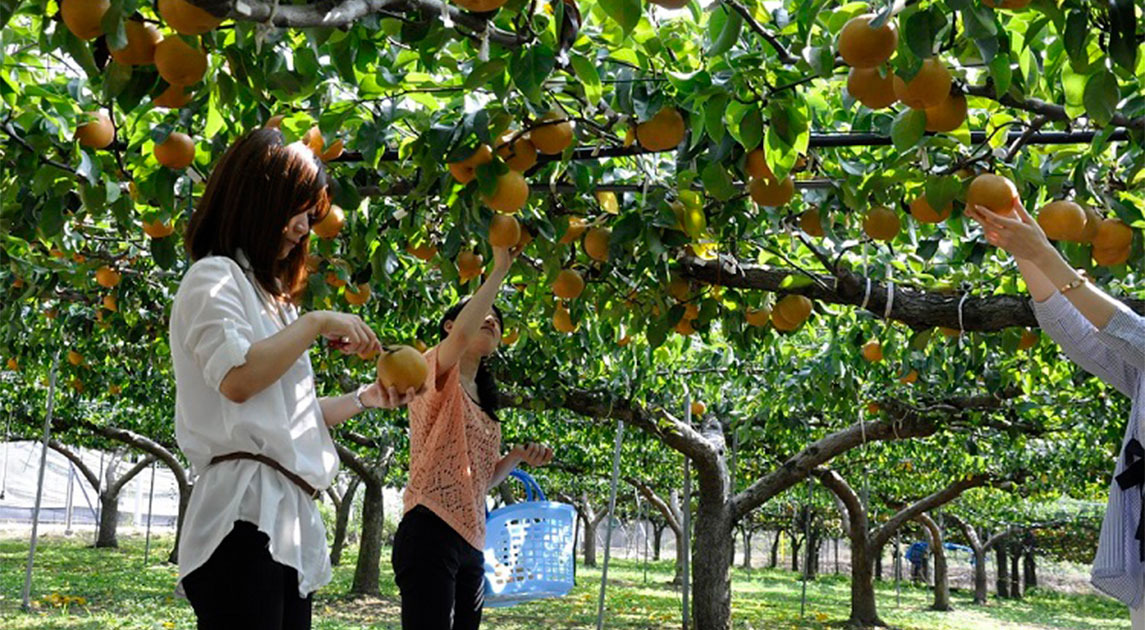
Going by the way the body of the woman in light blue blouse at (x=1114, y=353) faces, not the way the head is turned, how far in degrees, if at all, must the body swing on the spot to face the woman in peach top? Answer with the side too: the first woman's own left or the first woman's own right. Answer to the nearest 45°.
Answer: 0° — they already face them

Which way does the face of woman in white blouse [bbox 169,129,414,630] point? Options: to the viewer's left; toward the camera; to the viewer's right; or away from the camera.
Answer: to the viewer's right

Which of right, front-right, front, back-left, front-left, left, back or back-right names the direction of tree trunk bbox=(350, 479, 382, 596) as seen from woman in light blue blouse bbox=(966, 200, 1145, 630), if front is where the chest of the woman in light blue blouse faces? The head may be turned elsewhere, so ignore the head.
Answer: front-right

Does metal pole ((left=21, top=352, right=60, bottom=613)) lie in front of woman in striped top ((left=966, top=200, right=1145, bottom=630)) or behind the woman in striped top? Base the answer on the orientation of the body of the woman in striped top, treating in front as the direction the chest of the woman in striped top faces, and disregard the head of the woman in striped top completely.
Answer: in front

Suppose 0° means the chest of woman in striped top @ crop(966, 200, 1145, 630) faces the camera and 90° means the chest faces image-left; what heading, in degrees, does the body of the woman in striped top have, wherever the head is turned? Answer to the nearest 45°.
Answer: approximately 90°

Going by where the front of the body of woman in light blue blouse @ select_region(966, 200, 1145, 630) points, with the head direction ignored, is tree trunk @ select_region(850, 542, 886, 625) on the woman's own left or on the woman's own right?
on the woman's own right
